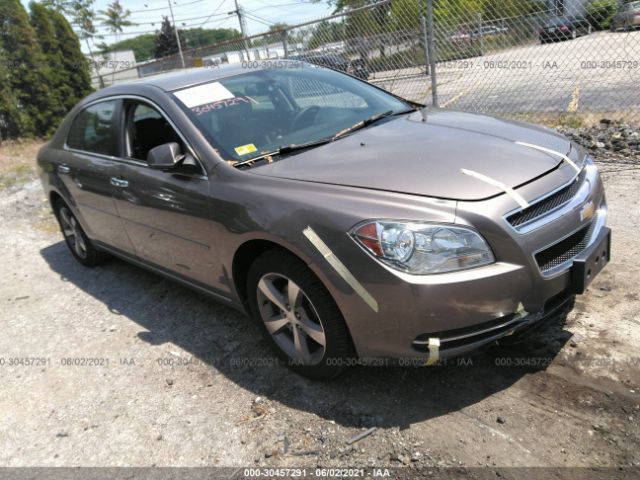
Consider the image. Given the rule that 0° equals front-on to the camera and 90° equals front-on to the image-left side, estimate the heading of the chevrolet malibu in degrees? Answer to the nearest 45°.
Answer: approximately 315°

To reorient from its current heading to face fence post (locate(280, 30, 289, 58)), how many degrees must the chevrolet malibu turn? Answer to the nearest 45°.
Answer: approximately 135° to its left

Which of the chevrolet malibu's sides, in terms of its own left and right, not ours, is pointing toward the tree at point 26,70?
back

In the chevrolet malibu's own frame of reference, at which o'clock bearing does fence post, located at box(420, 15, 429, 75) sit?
The fence post is roughly at 8 o'clock from the chevrolet malibu.

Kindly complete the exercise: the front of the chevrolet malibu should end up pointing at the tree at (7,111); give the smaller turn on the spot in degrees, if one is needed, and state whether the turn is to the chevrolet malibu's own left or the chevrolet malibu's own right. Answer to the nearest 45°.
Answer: approximately 180°

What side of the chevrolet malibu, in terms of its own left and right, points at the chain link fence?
left

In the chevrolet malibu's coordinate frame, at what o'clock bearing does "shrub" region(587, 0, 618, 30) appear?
The shrub is roughly at 9 o'clock from the chevrolet malibu.

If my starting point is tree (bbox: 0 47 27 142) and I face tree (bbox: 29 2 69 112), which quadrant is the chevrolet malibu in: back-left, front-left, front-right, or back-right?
back-right

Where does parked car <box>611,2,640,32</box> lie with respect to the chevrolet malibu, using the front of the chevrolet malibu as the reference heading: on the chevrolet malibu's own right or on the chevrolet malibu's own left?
on the chevrolet malibu's own left

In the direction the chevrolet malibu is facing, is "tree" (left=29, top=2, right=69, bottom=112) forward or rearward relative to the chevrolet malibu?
rearward

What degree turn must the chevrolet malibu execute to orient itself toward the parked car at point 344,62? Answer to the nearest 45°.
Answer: approximately 135° to its left
